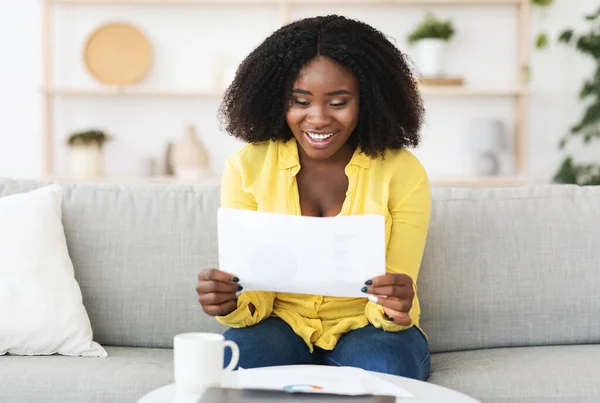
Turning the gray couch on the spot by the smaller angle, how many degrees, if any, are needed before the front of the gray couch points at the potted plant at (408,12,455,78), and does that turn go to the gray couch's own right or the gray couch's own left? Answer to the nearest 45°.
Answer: approximately 180°

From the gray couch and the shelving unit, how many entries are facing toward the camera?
2

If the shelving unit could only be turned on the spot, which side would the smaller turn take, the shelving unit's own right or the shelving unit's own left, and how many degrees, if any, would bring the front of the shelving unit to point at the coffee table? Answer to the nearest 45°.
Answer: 0° — it already faces it

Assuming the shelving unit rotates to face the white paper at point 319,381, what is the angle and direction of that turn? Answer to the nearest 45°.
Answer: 0° — it already faces it

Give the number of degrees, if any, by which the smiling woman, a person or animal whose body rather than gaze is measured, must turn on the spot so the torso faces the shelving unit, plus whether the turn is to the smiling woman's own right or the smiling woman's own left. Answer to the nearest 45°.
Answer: approximately 180°

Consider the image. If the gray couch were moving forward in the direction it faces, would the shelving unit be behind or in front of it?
behind

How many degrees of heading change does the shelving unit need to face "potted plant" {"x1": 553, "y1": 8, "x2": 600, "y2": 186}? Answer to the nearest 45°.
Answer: approximately 90° to its left

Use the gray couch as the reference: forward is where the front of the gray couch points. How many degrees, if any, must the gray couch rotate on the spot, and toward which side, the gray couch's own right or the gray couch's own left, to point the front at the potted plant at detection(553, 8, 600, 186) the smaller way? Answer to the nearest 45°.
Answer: approximately 135° to the gray couch's own left

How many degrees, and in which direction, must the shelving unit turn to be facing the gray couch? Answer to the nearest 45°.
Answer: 0° — it already faces it

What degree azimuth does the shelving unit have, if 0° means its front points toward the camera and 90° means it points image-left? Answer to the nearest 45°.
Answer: approximately 0°

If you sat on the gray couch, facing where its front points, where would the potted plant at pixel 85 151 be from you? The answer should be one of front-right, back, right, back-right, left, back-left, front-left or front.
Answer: back-right

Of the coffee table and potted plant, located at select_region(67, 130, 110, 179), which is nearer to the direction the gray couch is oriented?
the coffee table

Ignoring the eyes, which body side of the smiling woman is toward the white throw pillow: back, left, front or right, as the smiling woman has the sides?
right
